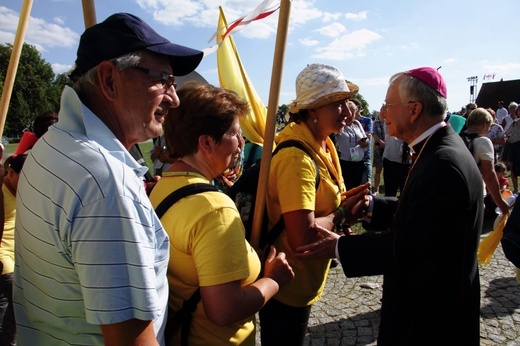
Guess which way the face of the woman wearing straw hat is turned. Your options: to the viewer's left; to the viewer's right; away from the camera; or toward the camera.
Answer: to the viewer's right

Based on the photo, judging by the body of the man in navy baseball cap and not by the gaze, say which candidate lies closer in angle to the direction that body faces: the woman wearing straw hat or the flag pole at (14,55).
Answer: the woman wearing straw hat

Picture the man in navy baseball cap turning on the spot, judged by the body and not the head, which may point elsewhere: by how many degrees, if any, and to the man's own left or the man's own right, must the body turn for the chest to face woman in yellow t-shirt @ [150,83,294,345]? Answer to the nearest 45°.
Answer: approximately 45° to the man's own left

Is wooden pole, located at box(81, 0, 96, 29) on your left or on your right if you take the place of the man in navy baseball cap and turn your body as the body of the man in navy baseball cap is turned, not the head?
on your left

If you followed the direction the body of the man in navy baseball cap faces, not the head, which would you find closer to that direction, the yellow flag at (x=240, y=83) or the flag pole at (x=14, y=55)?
the yellow flag

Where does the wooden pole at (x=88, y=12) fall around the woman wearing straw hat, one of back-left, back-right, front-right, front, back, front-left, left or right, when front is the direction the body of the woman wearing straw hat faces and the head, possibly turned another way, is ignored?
back-right

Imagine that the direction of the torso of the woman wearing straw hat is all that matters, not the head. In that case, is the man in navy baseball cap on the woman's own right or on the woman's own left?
on the woman's own right

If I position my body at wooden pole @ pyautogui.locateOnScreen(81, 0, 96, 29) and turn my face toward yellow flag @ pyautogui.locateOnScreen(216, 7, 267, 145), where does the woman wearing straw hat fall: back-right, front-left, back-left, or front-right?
front-right

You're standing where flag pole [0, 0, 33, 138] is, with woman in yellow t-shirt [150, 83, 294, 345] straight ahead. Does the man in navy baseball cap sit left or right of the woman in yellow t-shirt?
right

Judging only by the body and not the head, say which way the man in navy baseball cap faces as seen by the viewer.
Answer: to the viewer's right

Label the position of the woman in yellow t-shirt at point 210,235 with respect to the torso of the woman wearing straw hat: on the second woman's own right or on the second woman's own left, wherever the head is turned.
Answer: on the second woman's own right

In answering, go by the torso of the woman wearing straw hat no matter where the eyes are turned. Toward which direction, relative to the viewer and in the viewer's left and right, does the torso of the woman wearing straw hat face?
facing to the right of the viewer

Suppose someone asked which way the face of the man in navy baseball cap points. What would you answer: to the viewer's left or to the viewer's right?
to the viewer's right

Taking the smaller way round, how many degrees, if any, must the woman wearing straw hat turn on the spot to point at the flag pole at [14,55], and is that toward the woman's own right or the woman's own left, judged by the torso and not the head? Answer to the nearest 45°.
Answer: approximately 135° to the woman's own right
